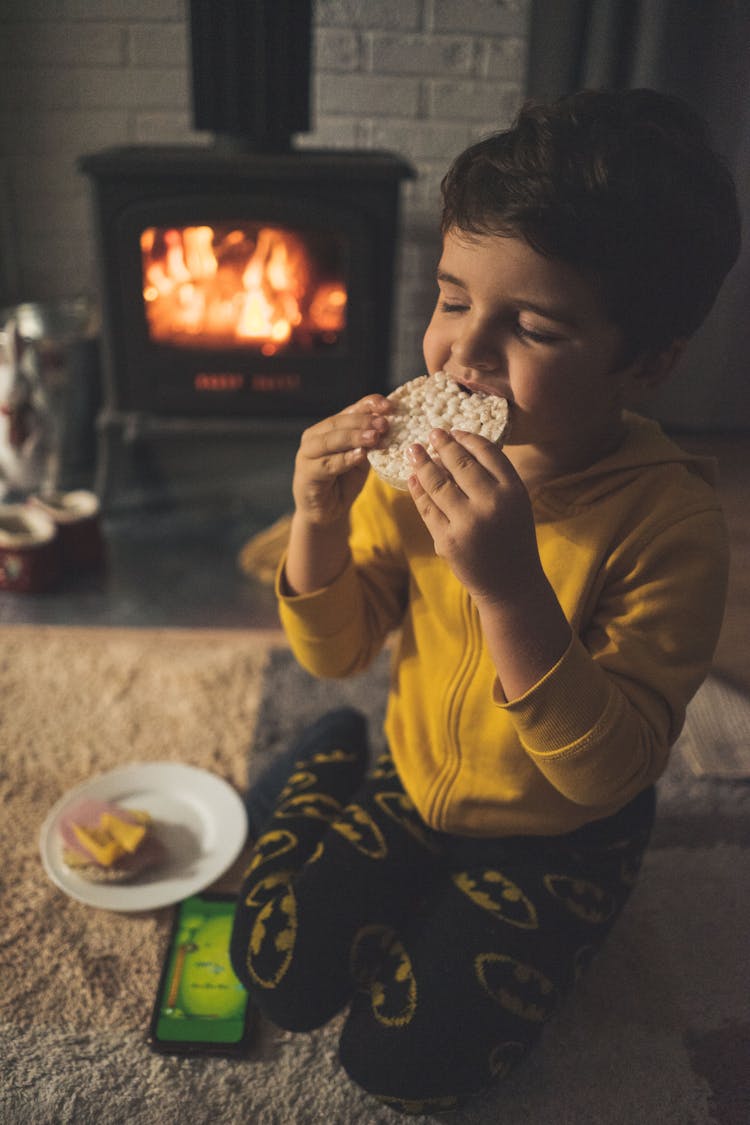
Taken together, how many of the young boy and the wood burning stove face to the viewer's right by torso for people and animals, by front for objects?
0

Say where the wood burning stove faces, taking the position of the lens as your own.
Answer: facing the viewer

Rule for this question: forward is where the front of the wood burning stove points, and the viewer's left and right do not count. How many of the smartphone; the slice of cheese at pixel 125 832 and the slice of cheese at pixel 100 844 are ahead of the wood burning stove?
3

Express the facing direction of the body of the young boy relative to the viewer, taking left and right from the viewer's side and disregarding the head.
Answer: facing the viewer and to the left of the viewer

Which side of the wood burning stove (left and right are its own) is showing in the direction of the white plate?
front

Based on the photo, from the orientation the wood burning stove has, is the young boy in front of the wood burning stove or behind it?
in front
